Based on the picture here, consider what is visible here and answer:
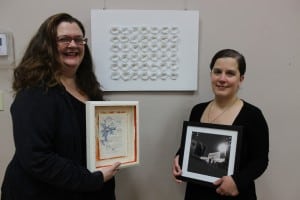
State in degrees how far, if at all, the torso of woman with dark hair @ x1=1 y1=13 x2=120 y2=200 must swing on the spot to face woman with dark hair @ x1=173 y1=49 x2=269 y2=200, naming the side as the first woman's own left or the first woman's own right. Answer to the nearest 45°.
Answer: approximately 45° to the first woman's own left

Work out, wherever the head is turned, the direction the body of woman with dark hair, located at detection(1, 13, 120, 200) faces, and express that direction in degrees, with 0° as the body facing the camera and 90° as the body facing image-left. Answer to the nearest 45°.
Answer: approximately 315°

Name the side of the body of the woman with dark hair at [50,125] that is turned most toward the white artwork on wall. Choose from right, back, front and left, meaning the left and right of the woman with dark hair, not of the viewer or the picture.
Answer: left

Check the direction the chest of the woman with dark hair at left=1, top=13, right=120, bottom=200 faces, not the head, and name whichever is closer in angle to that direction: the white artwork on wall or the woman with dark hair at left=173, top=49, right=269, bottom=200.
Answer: the woman with dark hair
